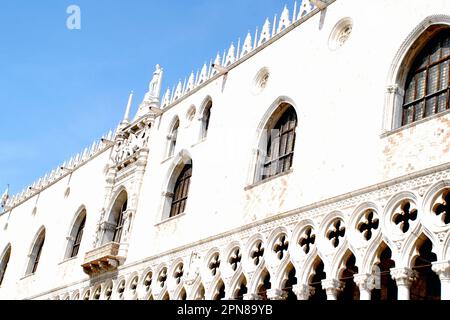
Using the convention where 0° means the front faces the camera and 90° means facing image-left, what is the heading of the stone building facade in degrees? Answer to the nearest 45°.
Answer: approximately 45°
